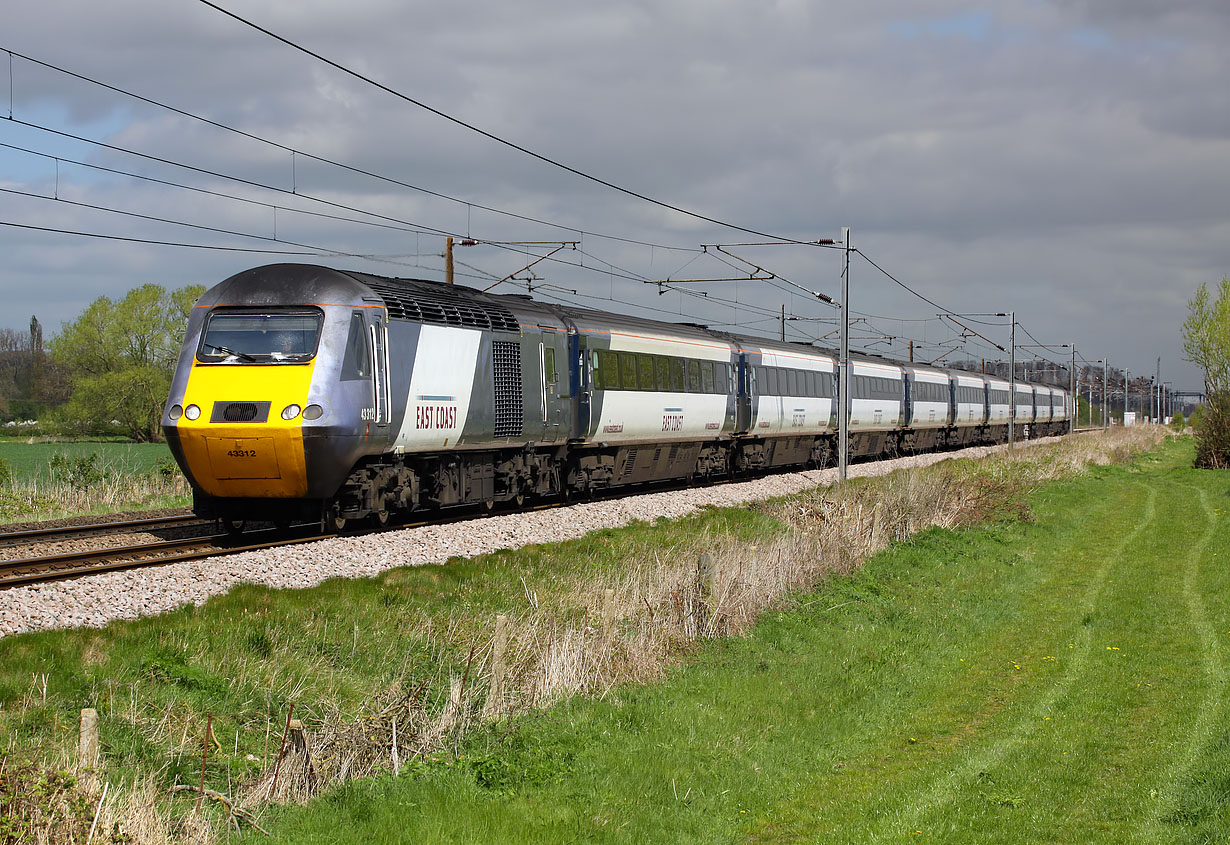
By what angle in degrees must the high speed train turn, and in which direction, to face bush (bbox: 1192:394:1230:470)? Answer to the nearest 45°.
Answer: approximately 180°

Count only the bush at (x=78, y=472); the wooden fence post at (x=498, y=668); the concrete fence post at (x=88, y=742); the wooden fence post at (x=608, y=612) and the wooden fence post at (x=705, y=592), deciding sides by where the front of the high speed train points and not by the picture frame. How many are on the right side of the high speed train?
1

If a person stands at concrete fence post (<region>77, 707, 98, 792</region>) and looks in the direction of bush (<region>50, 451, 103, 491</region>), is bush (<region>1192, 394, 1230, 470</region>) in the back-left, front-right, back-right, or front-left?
front-right

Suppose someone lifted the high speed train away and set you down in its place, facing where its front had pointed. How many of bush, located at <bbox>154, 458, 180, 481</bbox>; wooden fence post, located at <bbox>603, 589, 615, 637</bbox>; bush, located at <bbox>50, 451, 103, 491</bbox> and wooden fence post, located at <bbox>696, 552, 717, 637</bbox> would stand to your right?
2

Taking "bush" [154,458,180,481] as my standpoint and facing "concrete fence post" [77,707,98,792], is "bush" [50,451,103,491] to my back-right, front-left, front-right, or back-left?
front-right

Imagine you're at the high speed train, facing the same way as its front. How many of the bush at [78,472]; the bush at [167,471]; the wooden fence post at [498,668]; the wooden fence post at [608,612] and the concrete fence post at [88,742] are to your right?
2

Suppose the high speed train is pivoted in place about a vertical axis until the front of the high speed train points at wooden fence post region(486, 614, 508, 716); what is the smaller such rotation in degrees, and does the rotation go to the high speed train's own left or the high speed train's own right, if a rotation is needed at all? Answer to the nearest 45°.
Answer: approximately 45° to the high speed train's own left

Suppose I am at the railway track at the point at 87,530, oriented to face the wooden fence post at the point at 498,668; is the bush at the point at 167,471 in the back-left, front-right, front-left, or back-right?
back-left

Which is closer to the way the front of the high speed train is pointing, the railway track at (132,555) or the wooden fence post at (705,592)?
the railway track

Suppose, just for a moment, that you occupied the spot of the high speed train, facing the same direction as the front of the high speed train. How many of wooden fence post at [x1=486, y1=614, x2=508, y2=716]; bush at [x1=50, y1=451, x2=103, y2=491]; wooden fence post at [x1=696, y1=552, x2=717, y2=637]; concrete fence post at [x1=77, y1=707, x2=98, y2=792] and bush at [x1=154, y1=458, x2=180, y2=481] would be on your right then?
2

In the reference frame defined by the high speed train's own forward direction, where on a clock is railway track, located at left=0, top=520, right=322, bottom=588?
The railway track is roughly at 12 o'clock from the high speed train.

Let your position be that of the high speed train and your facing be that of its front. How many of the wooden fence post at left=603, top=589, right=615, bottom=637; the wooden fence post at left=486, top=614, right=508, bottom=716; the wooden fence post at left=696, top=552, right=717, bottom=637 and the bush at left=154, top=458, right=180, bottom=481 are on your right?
1

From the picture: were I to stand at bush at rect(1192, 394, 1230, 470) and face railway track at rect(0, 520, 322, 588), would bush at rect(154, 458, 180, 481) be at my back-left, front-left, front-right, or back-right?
front-right

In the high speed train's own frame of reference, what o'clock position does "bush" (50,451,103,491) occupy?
The bush is roughly at 12 o'clock from the high speed train.

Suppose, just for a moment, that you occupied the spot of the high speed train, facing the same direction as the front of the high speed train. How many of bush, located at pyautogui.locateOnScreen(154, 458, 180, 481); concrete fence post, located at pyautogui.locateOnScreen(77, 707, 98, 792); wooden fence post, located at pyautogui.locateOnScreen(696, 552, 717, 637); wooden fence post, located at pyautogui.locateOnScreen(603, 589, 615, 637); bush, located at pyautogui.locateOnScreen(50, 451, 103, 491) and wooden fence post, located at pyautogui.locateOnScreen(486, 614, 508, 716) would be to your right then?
2

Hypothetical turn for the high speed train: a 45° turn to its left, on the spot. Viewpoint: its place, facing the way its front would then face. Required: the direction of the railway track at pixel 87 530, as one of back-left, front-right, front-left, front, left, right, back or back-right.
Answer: right

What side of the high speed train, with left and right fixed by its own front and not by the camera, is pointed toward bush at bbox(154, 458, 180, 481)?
right

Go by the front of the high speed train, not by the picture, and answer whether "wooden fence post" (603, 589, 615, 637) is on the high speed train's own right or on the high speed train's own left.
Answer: on the high speed train's own left
